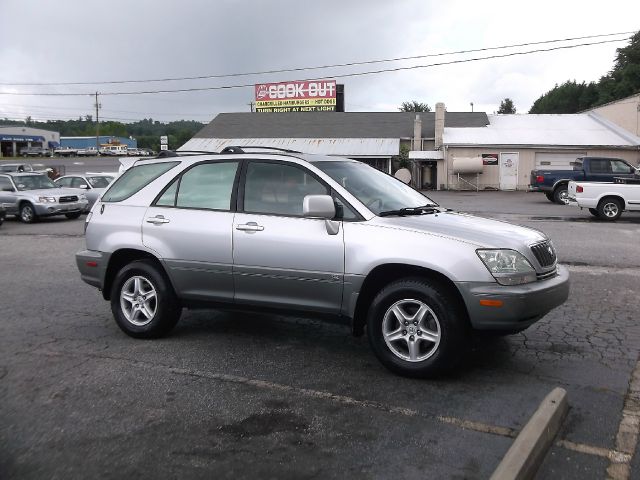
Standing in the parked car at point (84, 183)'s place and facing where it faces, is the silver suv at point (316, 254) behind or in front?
in front

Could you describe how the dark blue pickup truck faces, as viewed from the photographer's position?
facing away from the viewer and to the right of the viewer

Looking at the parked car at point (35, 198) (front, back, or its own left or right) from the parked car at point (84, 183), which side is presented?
left

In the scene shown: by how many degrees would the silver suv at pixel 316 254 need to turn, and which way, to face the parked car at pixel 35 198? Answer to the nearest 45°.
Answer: approximately 180°

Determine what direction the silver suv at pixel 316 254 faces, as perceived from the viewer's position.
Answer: facing the viewer and to the right of the viewer

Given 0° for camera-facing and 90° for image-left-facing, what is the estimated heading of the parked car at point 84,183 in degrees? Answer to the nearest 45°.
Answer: approximately 315°

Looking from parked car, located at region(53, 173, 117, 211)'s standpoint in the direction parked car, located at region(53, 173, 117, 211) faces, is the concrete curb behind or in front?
in front

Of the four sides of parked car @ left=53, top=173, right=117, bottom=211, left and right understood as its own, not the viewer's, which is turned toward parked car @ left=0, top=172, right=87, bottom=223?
right

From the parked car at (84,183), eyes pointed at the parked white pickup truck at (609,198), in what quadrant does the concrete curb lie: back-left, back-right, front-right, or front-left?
front-right
